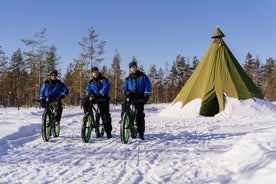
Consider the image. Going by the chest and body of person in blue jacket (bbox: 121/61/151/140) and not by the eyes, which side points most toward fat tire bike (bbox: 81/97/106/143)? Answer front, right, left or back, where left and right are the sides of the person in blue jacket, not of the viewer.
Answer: right

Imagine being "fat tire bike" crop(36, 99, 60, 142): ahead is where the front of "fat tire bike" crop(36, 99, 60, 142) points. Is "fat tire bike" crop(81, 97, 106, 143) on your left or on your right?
on your left

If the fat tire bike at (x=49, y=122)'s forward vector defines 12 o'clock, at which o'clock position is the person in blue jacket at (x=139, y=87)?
The person in blue jacket is roughly at 8 o'clock from the fat tire bike.

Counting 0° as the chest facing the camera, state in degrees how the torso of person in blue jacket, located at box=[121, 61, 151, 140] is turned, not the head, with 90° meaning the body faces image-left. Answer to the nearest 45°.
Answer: approximately 0°

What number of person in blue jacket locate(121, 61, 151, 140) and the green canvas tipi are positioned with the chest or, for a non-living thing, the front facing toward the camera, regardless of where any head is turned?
2

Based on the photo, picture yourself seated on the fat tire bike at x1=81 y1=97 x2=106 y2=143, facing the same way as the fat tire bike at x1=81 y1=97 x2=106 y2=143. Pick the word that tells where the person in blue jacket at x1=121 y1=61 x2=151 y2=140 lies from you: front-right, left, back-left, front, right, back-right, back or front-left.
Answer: back-left

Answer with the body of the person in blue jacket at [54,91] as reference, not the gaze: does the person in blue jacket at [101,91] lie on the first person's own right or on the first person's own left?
on the first person's own left
